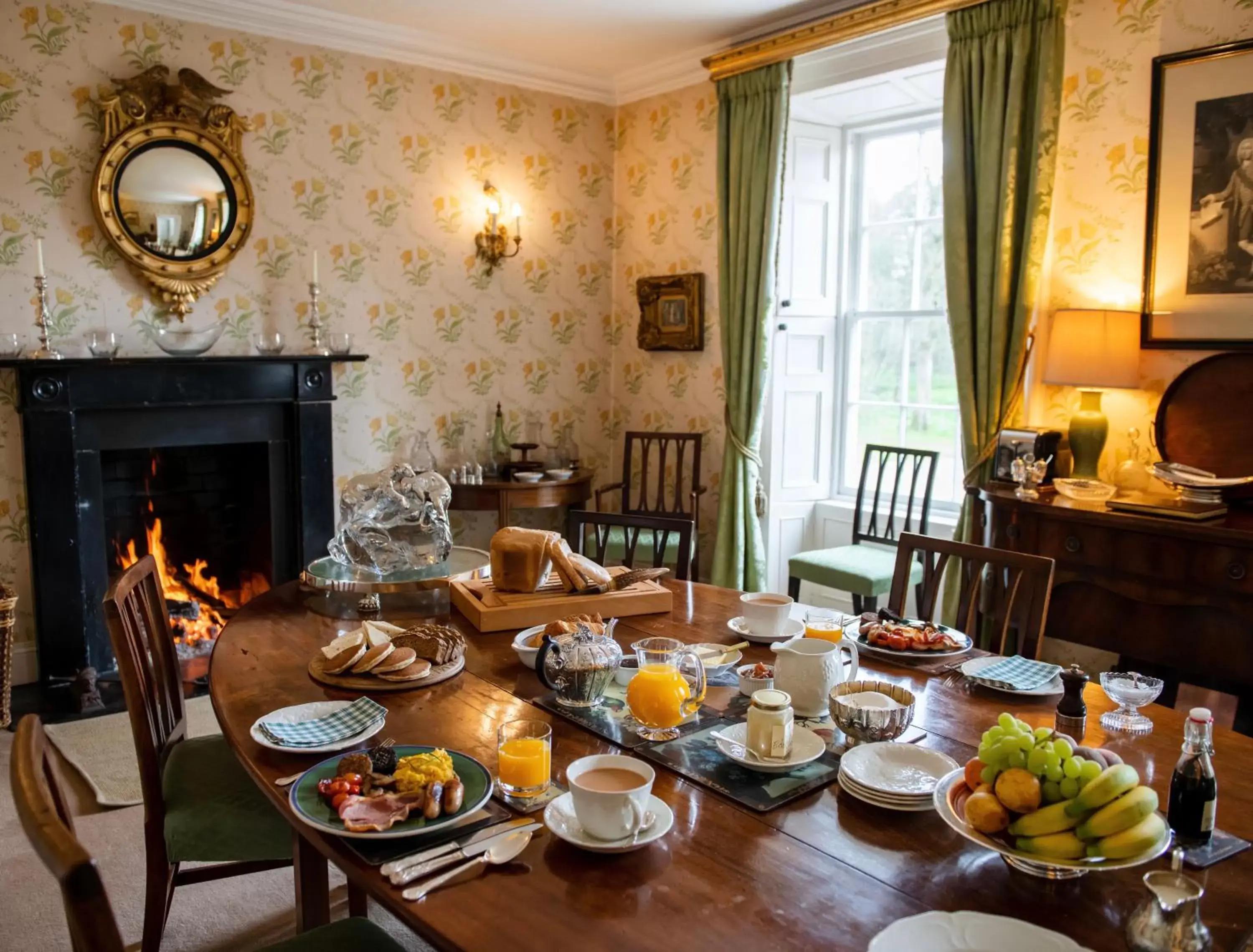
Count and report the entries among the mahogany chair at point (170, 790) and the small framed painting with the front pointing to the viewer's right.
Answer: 1

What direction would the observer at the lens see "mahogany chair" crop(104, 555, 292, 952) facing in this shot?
facing to the right of the viewer

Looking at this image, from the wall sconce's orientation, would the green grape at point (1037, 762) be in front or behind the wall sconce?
in front

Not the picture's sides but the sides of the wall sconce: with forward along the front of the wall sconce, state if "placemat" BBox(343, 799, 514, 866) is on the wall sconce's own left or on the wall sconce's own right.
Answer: on the wall sconce's own right

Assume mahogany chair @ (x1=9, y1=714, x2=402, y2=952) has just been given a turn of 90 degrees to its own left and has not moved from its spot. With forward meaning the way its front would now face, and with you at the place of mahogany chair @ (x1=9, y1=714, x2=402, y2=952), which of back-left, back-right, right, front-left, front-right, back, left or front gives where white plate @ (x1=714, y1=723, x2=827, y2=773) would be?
right

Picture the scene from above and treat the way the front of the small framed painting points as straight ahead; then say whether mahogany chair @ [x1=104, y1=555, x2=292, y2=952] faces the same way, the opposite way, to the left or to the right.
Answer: the opposite way

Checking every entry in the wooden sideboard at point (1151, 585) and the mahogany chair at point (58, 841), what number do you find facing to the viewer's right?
1

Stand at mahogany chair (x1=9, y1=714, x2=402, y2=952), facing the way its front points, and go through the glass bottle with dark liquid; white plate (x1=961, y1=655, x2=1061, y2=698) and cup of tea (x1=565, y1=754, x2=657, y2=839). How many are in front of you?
3

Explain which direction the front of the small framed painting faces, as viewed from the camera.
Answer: facing the viewer and to the left of the viewer

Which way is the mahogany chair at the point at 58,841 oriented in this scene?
to the viewer's right

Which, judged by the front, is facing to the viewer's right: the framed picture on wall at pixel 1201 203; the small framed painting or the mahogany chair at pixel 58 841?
the mahogany chair

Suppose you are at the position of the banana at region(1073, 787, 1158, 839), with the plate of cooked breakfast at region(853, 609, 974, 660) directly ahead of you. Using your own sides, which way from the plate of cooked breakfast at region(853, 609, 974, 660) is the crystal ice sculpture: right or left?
left

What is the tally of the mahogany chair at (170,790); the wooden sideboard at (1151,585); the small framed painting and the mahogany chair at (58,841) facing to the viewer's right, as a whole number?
2

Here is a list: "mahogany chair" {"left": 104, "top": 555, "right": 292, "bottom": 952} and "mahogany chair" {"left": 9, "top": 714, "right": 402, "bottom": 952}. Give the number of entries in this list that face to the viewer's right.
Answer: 2

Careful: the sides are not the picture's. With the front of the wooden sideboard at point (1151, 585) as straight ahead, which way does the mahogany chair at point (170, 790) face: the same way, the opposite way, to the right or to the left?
the opposite way

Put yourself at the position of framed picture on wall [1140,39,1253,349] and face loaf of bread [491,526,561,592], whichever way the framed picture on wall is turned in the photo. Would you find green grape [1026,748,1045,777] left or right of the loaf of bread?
left
